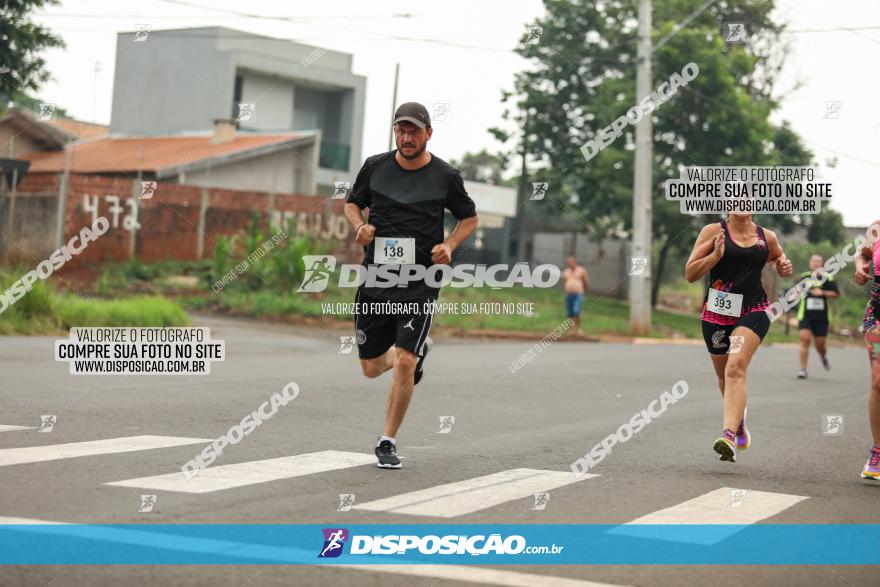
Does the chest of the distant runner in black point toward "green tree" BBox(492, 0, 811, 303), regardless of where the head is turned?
no

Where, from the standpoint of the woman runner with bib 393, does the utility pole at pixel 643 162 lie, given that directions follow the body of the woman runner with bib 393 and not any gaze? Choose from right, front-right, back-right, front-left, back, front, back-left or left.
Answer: back-right

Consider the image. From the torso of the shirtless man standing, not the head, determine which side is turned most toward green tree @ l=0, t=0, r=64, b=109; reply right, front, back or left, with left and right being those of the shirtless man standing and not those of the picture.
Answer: right

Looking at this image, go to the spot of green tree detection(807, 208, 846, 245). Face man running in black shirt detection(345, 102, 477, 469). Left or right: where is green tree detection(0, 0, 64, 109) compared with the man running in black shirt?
right

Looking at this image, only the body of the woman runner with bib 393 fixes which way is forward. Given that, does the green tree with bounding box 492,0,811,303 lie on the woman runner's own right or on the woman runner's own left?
on the woman runner's own right

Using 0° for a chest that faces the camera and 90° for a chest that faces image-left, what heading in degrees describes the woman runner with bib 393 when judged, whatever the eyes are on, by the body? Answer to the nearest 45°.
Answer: approximately 45°

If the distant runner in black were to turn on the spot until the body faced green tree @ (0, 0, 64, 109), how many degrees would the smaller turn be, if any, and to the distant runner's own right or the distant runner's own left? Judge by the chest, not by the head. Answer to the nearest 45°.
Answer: approximately 90° to the distant runner's own right

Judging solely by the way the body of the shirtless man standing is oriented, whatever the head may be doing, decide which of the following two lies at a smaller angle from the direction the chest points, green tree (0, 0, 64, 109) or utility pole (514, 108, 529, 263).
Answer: the green tree

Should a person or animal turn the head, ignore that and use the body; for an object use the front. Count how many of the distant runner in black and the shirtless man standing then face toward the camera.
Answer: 2

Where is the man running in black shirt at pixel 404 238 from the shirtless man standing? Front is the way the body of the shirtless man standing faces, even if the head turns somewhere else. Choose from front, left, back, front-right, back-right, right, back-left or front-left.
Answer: front

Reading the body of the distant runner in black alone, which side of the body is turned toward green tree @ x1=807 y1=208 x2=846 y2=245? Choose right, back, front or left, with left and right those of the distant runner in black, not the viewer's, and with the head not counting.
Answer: back

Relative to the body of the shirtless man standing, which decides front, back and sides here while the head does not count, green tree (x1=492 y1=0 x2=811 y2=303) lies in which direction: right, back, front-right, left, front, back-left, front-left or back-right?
back

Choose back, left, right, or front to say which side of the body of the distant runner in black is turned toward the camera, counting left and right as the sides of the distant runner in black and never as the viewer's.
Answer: front

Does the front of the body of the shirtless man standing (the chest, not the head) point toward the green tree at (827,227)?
no

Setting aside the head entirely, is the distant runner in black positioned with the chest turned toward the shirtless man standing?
no

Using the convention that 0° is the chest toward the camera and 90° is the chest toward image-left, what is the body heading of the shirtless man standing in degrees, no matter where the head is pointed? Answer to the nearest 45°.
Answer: approximately 0°

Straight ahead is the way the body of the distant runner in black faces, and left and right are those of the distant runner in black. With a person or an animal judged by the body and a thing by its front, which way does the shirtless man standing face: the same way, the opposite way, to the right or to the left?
the same way
